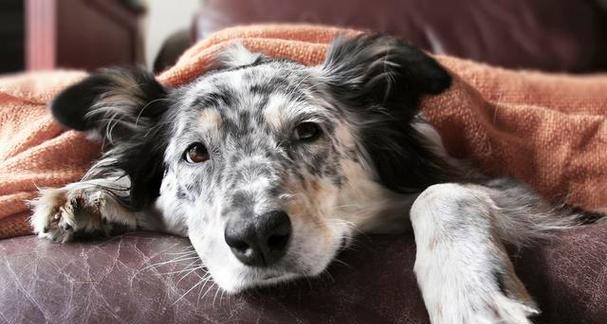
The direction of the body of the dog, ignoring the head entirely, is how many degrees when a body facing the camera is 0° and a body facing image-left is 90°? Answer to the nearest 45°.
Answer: approximately 0°
